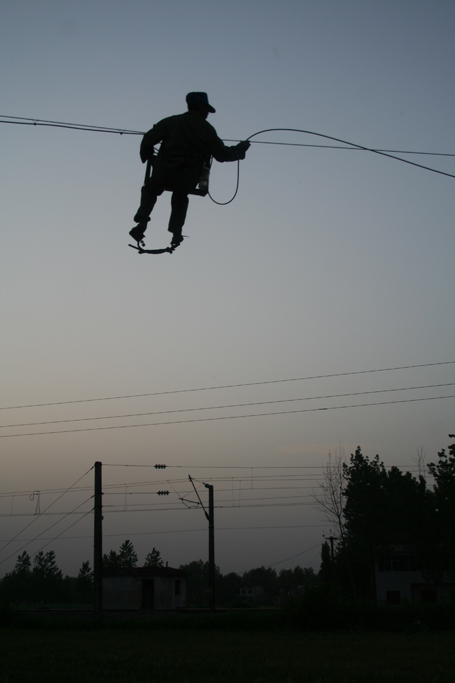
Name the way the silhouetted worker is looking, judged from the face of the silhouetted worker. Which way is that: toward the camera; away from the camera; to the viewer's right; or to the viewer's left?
to the viewer's right

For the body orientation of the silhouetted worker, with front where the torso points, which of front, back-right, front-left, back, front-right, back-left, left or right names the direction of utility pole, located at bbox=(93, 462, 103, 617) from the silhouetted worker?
front-left

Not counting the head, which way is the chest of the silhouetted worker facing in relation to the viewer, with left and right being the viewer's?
facing away from the viewer and to the right of the viewer
